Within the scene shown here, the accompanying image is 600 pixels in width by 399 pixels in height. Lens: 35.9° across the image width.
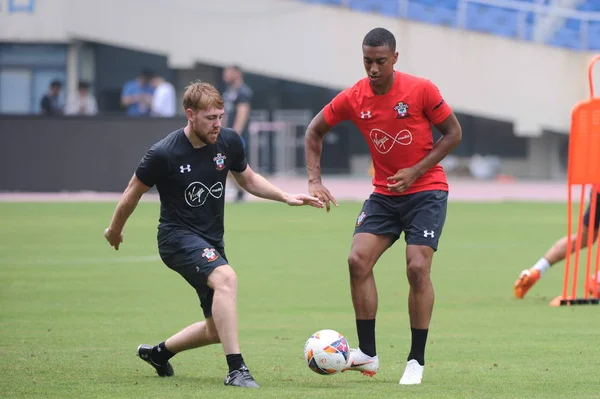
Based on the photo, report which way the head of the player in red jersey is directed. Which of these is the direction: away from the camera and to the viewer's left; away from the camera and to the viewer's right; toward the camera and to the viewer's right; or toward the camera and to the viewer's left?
toward the camera and to the viewer's left

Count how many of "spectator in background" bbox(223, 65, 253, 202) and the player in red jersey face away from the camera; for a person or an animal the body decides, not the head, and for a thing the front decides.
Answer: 0

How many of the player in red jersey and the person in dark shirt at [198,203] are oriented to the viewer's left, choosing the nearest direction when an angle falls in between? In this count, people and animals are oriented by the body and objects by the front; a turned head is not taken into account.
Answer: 0

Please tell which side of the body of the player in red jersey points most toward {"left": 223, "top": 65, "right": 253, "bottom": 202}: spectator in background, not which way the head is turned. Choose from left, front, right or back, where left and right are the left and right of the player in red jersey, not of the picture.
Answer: back

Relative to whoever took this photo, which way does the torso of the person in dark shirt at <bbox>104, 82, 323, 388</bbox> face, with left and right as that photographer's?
facing the viewer and to the right of the viewer

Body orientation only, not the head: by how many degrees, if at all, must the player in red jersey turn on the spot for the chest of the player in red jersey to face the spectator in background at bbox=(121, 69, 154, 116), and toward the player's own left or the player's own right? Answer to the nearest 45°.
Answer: approximately 180°

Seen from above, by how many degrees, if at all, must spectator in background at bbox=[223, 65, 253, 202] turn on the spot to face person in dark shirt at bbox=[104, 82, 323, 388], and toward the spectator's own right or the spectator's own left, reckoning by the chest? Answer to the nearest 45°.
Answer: approximately 45° to the spectator's own left

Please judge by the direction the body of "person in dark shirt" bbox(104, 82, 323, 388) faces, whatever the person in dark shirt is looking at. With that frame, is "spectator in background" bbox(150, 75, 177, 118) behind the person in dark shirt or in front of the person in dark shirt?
behind

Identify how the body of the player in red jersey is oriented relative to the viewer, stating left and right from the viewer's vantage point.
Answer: facing the viewer

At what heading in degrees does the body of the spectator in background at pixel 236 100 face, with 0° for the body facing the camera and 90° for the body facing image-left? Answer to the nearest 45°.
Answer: approximately 45°

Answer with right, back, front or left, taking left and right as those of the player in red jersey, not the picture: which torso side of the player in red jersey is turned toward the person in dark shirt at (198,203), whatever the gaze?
right
